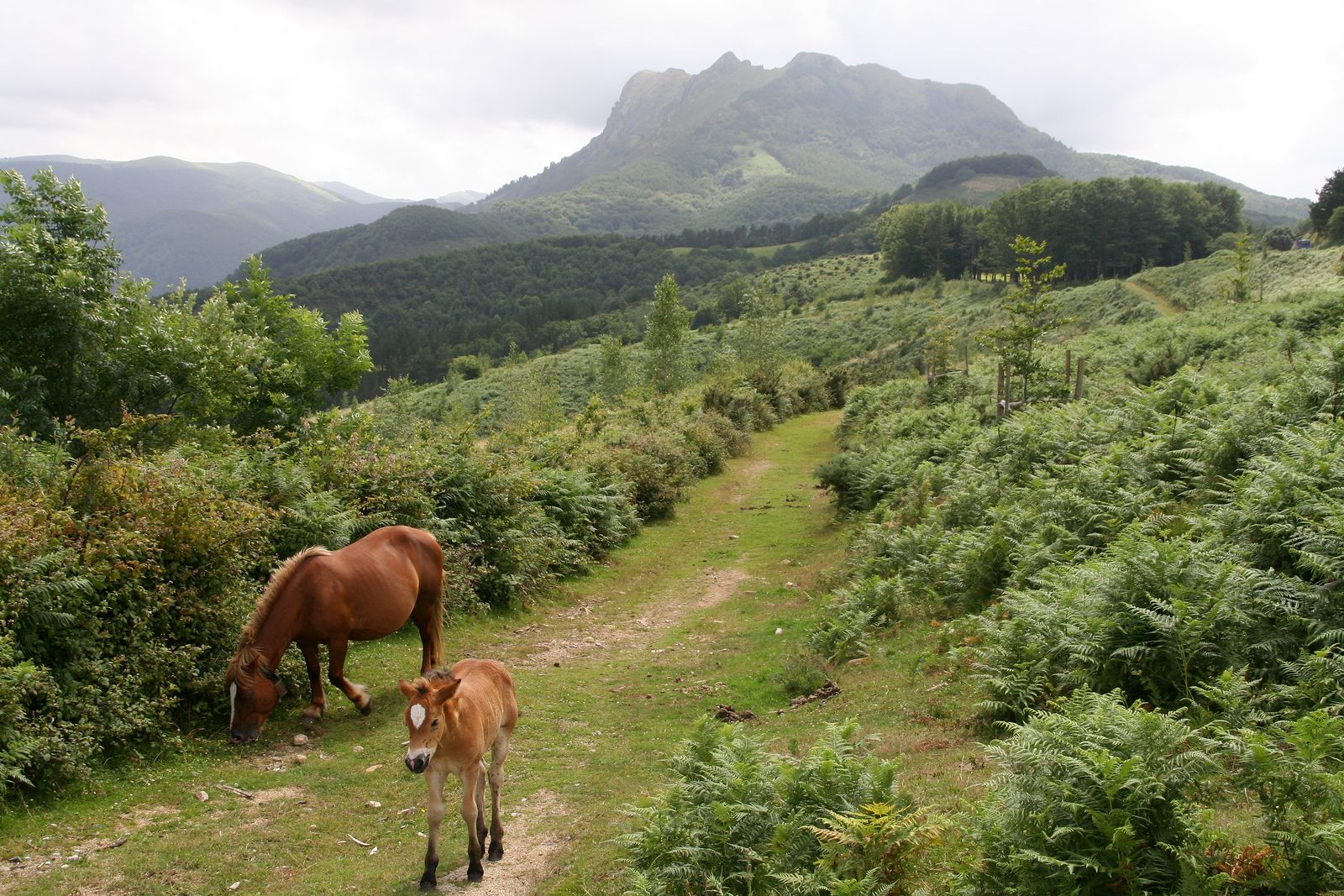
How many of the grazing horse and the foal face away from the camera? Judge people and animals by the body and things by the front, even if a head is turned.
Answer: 0

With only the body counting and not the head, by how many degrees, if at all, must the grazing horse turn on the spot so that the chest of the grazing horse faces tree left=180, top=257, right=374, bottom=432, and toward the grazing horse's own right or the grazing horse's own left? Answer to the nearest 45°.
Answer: approximately 135° to the grazing horse's own right

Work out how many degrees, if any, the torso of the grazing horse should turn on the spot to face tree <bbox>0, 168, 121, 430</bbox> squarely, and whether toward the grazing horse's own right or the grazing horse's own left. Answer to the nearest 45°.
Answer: approximately 90° to the grazing horse's own right

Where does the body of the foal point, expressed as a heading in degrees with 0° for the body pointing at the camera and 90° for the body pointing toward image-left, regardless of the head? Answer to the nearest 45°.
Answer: approximately 45°

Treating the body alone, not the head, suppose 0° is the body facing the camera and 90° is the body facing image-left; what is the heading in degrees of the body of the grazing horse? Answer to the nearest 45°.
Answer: approximately 45°

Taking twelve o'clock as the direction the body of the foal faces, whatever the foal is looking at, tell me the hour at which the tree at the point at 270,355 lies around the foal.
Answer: The tree is roughly at 4 o'clock from the foal.
